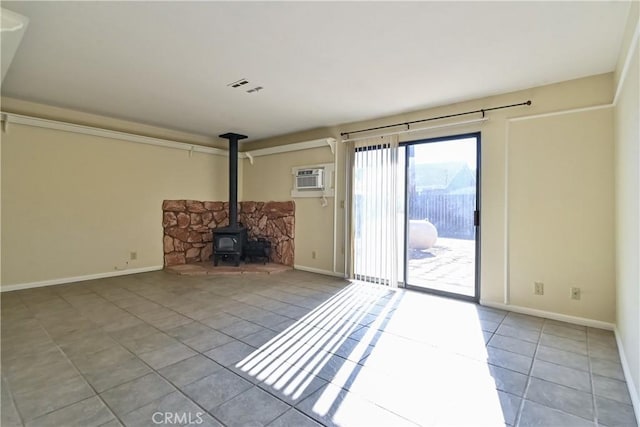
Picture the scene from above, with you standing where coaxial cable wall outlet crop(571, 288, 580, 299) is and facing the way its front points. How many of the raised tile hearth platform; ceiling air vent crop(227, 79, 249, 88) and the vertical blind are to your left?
0

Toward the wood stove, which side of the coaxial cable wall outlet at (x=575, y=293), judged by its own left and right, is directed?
right

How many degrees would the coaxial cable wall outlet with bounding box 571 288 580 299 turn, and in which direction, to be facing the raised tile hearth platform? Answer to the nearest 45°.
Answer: approximately 90° to its right

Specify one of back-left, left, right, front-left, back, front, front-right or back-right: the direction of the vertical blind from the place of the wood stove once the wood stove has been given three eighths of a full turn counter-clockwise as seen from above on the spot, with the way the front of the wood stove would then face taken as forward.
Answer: right

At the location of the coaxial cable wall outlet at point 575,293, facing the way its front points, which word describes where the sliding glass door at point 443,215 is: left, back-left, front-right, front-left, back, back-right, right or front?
right

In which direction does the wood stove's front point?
toward the camera

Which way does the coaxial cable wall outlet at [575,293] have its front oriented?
toward the camera

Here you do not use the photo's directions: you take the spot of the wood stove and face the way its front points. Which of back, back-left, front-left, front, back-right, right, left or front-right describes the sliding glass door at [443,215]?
front-left

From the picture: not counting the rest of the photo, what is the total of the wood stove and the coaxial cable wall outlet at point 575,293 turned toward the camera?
2

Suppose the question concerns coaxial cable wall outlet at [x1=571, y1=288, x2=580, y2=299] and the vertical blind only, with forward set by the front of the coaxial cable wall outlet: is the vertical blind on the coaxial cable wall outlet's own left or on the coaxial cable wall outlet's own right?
on the coaxial cable wall outlet's own right

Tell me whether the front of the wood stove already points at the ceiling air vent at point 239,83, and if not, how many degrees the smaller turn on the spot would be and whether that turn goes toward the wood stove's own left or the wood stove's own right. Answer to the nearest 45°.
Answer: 0° — it already faces it

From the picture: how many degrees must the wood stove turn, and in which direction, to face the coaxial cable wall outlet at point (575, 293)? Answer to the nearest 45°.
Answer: approximately 45° to its left

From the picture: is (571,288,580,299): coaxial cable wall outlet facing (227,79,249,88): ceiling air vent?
no
